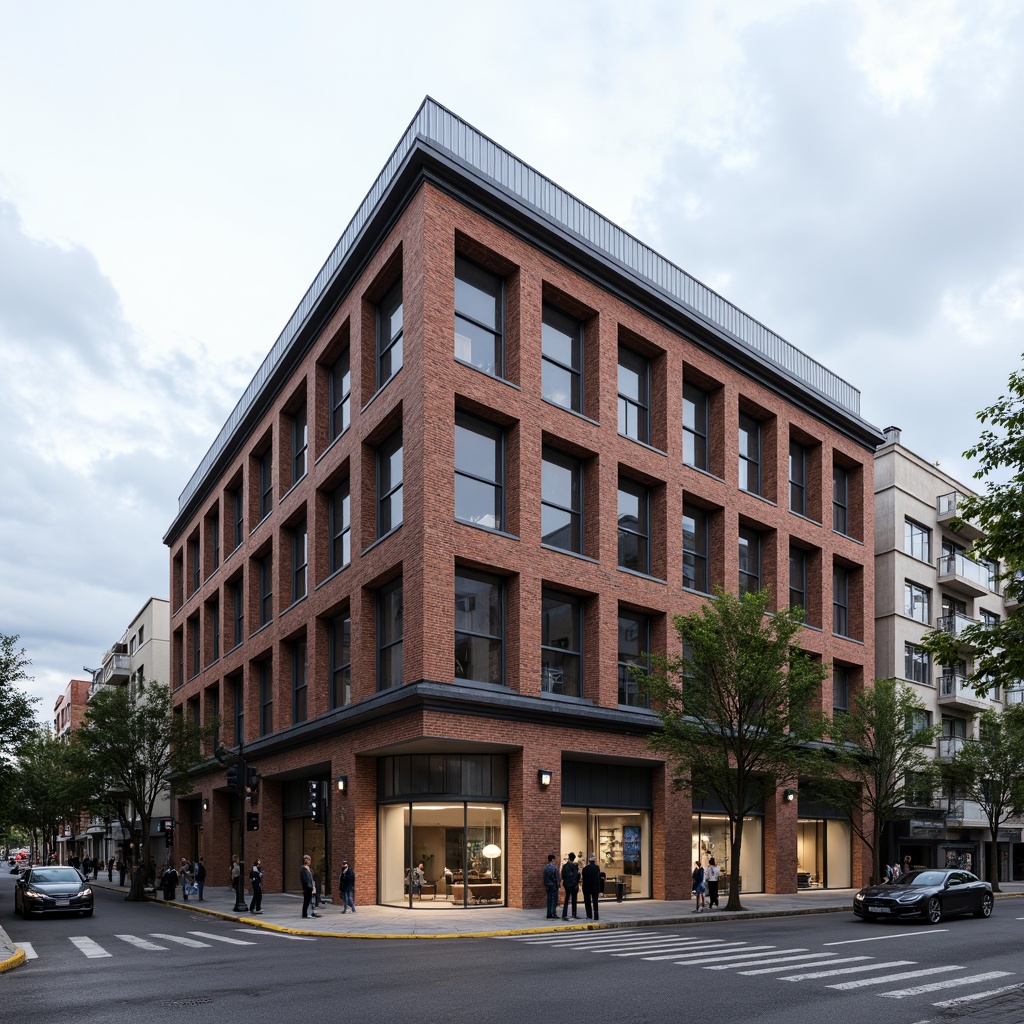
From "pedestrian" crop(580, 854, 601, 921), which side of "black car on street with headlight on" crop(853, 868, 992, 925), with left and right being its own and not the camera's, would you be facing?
front

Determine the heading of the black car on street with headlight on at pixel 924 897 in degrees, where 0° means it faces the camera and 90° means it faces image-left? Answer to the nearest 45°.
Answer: approximately 45°

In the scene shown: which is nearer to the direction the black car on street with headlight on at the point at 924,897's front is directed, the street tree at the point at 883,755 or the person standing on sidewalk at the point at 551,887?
the person standing on sidewalk

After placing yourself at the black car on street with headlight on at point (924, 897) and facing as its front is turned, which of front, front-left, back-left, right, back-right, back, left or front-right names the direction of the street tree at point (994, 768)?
back-right

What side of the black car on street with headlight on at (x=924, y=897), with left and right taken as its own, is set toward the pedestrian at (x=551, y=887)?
front

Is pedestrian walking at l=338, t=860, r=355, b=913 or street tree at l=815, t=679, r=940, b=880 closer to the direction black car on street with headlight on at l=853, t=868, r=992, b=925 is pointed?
the pedestrian walking

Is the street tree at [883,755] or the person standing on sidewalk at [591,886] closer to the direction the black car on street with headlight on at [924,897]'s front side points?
the person standing on sidewalk

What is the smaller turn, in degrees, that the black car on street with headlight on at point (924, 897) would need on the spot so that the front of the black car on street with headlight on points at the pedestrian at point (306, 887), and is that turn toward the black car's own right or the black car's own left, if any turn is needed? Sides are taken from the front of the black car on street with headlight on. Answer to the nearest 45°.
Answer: approximately 45° to the black car's own right

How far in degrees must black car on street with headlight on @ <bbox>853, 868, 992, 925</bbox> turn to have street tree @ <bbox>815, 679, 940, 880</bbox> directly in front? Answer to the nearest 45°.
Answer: approximately 135° to its right

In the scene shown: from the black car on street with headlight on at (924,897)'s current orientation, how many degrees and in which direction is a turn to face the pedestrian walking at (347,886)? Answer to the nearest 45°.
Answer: approximately 45° to its right
